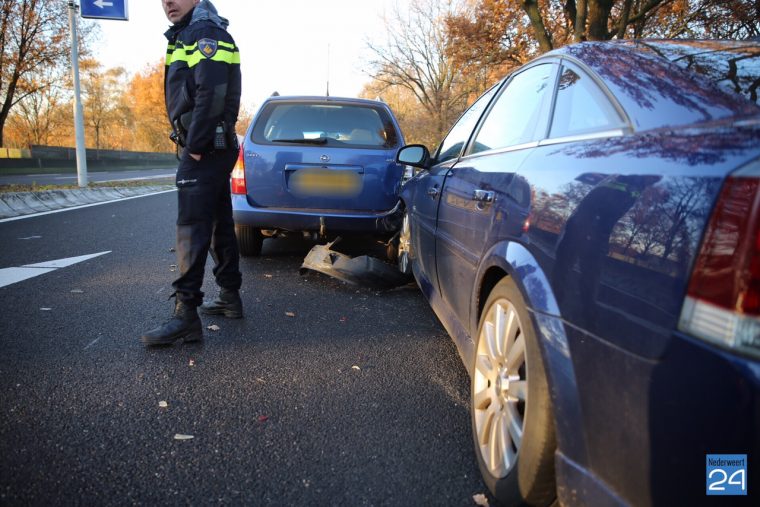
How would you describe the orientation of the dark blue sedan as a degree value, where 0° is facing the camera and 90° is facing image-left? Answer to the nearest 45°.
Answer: approximately 135°

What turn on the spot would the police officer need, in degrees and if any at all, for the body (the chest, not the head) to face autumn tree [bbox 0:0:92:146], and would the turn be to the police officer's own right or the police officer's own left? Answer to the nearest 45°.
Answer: approximately 90° to the police officer's own right

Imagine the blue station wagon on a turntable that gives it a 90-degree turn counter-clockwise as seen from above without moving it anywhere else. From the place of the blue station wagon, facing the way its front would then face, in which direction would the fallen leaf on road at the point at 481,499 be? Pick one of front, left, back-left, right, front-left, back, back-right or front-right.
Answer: left

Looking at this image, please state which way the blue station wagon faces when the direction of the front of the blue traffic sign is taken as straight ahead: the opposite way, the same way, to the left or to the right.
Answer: the opposite way

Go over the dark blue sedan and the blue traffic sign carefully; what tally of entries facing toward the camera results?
1

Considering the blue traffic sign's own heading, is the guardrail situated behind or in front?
behind

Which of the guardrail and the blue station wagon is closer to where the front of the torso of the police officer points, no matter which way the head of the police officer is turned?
the guardrail

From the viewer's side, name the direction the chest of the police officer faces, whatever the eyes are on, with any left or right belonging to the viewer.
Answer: facing to the left of the viewer

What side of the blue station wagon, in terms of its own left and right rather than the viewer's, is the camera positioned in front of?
back

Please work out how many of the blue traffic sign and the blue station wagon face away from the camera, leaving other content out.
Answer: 1

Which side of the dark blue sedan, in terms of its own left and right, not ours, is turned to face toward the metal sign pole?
front
